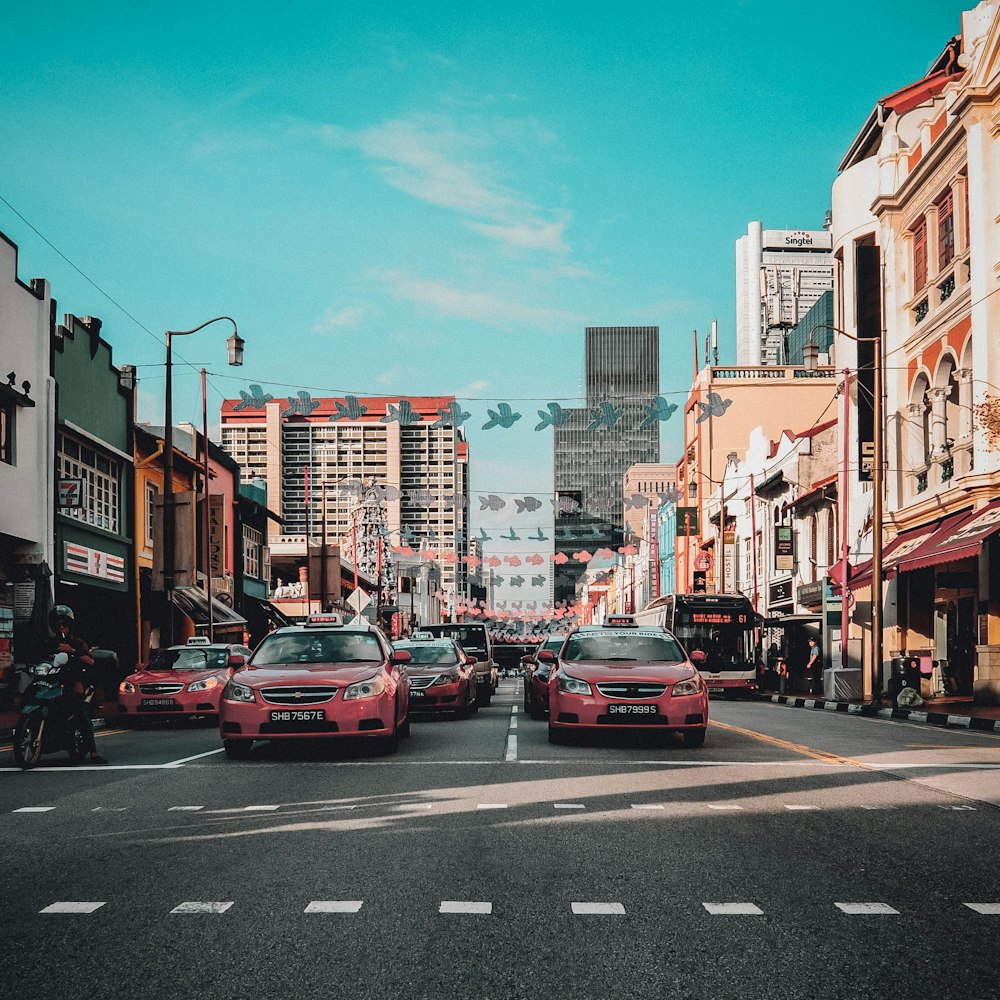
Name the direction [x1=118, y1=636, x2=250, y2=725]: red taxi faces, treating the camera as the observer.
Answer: facing the viewer and to the left of the viewer

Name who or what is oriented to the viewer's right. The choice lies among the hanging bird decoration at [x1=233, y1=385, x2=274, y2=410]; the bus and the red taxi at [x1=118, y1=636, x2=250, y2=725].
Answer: the hanging bird decoration

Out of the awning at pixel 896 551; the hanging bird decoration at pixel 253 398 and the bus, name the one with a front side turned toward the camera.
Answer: the bus

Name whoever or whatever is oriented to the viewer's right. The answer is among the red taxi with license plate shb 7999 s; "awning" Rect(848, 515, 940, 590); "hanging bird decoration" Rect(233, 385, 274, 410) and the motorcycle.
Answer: the hanging bird decoration

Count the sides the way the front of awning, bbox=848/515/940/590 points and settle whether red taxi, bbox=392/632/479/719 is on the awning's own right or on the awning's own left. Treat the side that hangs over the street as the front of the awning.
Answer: on the awning's own left

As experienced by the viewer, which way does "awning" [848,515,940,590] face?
facing to the left of the viewer

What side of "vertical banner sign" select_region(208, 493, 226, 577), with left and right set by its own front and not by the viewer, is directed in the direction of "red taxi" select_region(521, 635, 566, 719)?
front

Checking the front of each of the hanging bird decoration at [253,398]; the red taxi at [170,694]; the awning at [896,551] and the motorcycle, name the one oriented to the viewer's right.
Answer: the hanging bird decoration

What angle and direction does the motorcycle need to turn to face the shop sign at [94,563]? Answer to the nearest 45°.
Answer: approximately 135° to its right
